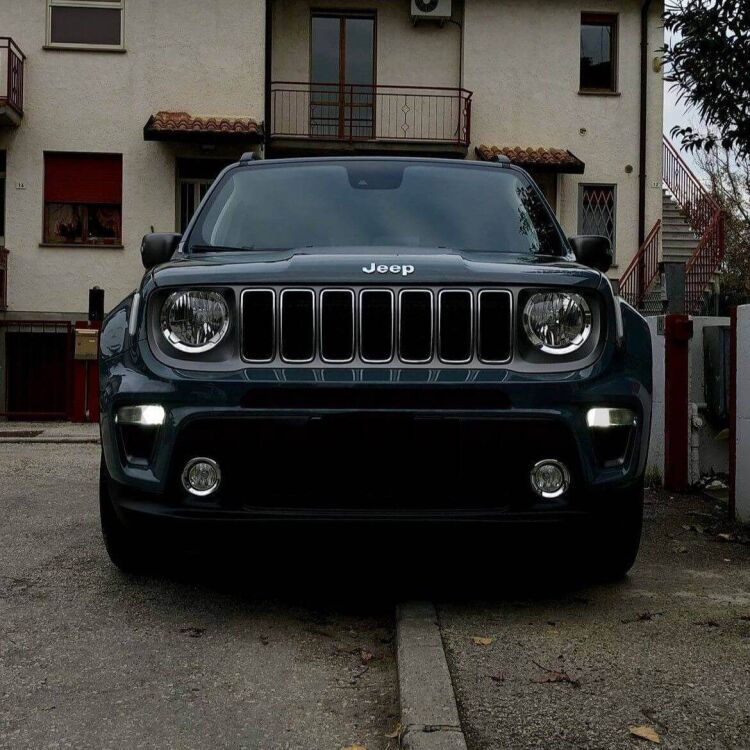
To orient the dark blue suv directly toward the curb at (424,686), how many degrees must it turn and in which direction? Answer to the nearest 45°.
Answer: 0° — it already faces it

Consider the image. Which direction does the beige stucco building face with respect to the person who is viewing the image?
facing the viewer

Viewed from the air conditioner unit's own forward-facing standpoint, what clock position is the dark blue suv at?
The dark blue suv is roughly at 12 o'clock from the air conditioner unit.

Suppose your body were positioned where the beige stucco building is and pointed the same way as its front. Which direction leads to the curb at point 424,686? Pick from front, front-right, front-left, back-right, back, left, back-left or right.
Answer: front

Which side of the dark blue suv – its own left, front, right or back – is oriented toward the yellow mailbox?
back

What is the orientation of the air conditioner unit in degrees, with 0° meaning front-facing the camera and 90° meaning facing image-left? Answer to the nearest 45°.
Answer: approximately 0°

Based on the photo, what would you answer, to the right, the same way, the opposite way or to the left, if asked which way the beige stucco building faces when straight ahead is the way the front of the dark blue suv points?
the same way

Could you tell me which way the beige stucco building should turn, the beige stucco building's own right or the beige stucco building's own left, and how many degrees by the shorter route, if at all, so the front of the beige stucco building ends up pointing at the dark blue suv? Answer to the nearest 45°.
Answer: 0° — it already faces it

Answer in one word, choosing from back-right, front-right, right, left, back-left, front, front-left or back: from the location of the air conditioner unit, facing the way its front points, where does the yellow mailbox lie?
front-right

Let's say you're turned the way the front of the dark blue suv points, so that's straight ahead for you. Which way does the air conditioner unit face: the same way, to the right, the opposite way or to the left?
the same way

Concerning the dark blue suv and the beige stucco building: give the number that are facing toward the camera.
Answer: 2

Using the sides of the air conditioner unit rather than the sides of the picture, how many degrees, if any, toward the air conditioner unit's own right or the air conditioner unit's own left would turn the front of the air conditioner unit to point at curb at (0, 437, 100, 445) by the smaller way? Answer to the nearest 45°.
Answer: approximately 45° to the air conditioner unit's own right

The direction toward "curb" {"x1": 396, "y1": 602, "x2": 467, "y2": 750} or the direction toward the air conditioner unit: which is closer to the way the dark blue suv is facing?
the curb
